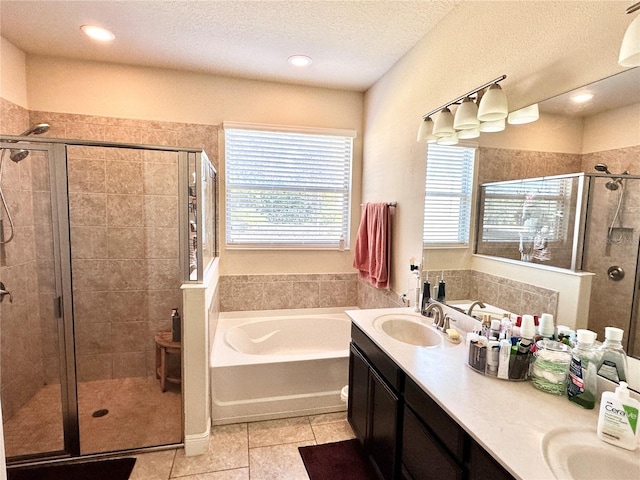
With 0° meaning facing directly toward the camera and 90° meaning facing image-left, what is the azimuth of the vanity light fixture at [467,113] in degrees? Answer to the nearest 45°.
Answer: approximately 45°

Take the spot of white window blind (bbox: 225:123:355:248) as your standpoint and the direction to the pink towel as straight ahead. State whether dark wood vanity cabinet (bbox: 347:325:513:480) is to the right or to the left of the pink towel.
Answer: right

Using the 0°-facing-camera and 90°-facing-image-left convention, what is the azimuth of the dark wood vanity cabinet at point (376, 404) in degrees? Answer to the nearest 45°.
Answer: approximately 45°

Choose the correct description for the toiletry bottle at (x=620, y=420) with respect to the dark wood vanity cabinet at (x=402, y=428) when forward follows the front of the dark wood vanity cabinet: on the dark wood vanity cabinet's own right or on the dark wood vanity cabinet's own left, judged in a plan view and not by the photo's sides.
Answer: on the dark wood vanity cabinet's own left

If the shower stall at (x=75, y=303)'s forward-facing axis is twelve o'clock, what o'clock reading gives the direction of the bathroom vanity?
The bathroom vanity is roughly at 11 o'clock from the shower stall.

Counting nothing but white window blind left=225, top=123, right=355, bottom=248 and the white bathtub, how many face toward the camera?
2

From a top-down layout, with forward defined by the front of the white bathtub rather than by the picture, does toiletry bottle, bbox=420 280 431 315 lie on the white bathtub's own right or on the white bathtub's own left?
on the white bathtub's own left

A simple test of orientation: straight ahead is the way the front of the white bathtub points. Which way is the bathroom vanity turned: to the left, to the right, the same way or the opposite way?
to the right

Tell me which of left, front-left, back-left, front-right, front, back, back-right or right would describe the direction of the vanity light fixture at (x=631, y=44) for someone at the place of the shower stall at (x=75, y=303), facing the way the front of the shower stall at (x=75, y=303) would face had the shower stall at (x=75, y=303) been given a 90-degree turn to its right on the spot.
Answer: back-left

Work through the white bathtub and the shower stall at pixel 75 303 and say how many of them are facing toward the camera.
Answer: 2
